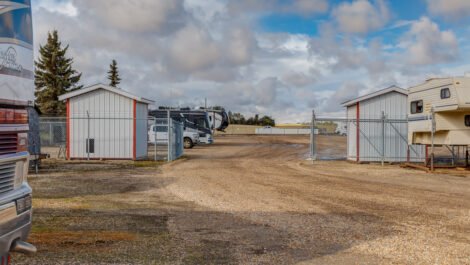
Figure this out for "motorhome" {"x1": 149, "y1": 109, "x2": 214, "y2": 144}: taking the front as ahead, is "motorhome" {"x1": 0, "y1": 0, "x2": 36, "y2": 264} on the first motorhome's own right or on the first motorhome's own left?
on the first motorhome's own right

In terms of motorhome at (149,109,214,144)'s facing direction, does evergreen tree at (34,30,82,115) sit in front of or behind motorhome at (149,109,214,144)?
behind

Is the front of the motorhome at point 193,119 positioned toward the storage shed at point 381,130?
yes

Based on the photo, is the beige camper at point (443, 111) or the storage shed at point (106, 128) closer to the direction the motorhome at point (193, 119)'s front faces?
the beige camper

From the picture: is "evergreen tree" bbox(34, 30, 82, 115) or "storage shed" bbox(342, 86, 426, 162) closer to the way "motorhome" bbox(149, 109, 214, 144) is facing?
the storage shed

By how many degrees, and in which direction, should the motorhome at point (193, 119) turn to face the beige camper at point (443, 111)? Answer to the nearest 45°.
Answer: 0° — it already faces it

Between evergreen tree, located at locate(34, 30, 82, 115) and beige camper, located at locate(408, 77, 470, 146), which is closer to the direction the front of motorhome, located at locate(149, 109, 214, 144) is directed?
the beige camper

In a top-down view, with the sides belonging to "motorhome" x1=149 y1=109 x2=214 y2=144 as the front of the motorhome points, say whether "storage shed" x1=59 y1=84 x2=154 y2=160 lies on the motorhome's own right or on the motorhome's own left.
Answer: on the motorhome's own right

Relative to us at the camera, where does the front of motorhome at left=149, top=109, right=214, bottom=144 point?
facing the viewer and to the right of the viewer

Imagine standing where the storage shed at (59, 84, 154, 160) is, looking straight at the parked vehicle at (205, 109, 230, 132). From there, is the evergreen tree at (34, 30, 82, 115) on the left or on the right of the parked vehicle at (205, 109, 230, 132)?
left
